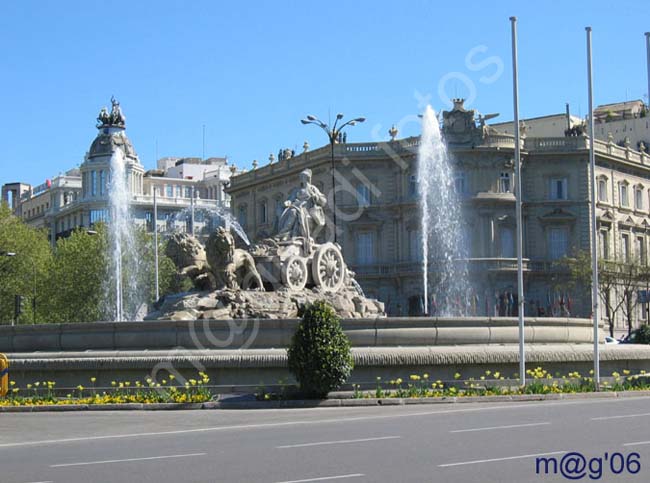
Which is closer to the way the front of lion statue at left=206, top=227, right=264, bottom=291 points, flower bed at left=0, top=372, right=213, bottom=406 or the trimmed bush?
the flower bed

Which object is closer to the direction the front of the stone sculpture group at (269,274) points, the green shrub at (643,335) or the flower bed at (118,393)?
the flower bed

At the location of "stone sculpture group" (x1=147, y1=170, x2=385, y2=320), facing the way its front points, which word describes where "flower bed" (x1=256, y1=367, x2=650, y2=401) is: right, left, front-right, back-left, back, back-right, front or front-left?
left

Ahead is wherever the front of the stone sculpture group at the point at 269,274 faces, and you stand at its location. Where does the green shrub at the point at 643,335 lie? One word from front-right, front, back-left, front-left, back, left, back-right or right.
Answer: back

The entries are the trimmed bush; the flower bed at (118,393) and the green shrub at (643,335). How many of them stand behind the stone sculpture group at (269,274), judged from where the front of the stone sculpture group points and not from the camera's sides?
1

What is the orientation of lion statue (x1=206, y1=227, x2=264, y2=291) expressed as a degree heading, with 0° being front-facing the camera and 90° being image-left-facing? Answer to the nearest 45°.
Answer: approximately 45°

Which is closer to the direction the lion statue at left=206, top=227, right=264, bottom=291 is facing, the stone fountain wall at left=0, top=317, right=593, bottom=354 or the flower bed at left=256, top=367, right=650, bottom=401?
the stone fountain wall

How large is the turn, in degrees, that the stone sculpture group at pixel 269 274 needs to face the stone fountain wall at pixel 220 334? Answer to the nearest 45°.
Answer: approximately 45° to its left

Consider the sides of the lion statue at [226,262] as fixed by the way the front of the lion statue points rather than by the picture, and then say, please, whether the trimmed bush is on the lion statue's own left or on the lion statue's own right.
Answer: on the lion statue's own left

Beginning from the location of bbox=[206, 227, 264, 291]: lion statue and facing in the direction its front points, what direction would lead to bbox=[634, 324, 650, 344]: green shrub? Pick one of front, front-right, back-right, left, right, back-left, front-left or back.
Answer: back
